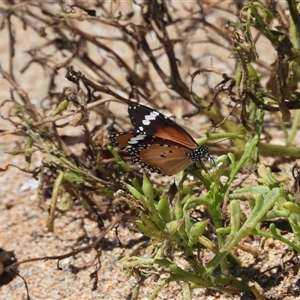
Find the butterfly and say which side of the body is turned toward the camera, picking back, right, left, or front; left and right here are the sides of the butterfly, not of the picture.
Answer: right
